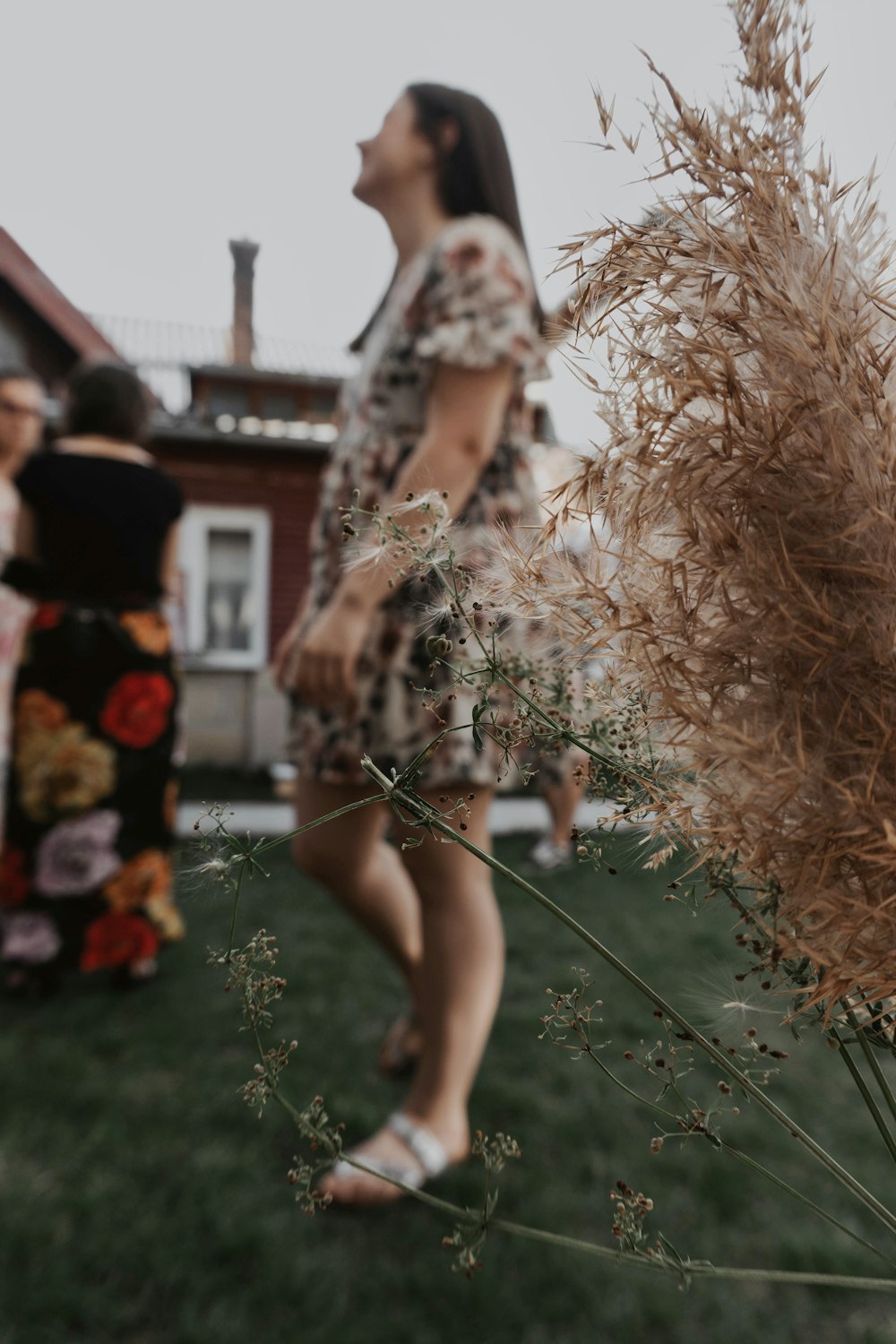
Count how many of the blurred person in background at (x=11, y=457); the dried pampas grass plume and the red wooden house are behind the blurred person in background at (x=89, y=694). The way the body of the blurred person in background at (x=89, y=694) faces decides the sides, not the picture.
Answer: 1

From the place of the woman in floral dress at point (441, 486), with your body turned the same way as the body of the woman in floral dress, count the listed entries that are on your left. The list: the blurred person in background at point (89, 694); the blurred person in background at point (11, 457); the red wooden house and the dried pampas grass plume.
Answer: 1

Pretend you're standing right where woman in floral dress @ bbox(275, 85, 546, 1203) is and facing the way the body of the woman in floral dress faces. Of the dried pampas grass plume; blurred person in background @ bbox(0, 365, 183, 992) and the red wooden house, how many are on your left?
1

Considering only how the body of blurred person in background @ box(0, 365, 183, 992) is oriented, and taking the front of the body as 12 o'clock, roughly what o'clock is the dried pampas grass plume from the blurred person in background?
The dried pampas grass plume is roughly at 6 o'clock from the blurred person in background.

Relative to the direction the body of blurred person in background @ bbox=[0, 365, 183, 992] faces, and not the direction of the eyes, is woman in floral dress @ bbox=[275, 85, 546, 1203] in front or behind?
behind

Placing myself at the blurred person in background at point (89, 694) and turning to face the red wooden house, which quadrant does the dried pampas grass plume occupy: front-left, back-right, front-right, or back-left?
back-right

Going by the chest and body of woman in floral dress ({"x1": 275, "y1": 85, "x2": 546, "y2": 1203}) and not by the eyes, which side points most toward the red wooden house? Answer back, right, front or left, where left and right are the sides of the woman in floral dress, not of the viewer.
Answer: right

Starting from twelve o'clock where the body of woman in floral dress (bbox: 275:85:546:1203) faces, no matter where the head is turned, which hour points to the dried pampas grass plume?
The dried pampas grass plume is roughly at 9 o'clock from the woman in floral dress.

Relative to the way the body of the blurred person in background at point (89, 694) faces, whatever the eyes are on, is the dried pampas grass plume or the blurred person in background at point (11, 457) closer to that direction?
the blurred person in background

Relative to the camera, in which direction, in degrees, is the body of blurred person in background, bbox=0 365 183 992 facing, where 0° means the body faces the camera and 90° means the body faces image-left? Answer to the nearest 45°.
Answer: approximately 180°

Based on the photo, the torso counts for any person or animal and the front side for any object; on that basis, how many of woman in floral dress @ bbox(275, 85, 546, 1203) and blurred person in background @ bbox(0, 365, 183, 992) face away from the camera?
1

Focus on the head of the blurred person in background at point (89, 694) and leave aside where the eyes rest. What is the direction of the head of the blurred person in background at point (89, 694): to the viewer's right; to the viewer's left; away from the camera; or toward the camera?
away from the camera

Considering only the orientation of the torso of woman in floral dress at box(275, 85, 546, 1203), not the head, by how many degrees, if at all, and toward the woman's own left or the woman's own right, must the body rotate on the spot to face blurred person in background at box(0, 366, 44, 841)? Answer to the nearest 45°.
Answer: approximately 45° to the woman's own right

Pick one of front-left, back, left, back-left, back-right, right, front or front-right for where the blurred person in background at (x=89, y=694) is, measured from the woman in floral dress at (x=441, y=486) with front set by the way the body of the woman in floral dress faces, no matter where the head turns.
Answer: front-right

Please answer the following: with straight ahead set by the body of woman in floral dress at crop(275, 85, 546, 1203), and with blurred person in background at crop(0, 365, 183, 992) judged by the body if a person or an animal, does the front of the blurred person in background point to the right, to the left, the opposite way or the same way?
to the right

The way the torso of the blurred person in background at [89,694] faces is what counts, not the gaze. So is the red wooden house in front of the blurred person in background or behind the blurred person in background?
in front

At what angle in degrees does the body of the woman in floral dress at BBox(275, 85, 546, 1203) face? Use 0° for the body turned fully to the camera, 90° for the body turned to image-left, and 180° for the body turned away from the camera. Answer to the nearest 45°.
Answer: approximately 90°

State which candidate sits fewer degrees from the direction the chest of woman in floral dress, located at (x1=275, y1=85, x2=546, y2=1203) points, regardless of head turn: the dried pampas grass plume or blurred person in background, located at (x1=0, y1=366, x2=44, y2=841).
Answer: the blurred person in background

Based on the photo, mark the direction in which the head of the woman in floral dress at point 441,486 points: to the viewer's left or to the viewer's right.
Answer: to the viewer's left
